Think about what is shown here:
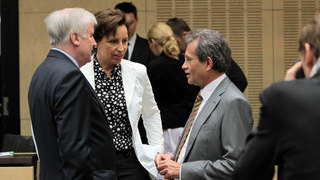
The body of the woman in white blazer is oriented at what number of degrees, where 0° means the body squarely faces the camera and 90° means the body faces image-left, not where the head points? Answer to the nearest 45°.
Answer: approximately 0°

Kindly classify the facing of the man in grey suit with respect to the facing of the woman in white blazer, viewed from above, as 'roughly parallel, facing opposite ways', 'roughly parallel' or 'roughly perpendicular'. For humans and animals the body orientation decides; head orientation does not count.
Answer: roughly perpendicular

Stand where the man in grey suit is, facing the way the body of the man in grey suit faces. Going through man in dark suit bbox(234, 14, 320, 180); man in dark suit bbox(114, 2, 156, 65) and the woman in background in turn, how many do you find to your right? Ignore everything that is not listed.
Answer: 2

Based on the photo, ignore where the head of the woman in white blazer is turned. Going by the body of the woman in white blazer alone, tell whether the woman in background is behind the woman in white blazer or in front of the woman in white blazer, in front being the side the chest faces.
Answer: behind

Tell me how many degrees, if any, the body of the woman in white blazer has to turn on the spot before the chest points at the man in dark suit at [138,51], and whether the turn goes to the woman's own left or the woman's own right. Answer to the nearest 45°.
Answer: approximately 180°

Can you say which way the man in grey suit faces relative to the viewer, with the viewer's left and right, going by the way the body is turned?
facing to the left of the viewer

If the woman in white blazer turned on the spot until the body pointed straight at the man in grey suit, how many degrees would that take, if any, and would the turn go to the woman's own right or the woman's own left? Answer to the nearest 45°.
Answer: approximately 45° to the woman's own left

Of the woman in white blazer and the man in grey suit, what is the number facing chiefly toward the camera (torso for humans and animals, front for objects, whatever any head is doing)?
1

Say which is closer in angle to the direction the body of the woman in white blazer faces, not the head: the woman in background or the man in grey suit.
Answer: the man in grey suit

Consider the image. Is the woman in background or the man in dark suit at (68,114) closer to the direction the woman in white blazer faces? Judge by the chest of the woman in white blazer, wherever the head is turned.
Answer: the man in dark suit

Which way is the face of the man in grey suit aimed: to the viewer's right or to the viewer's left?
to the viewer's left
